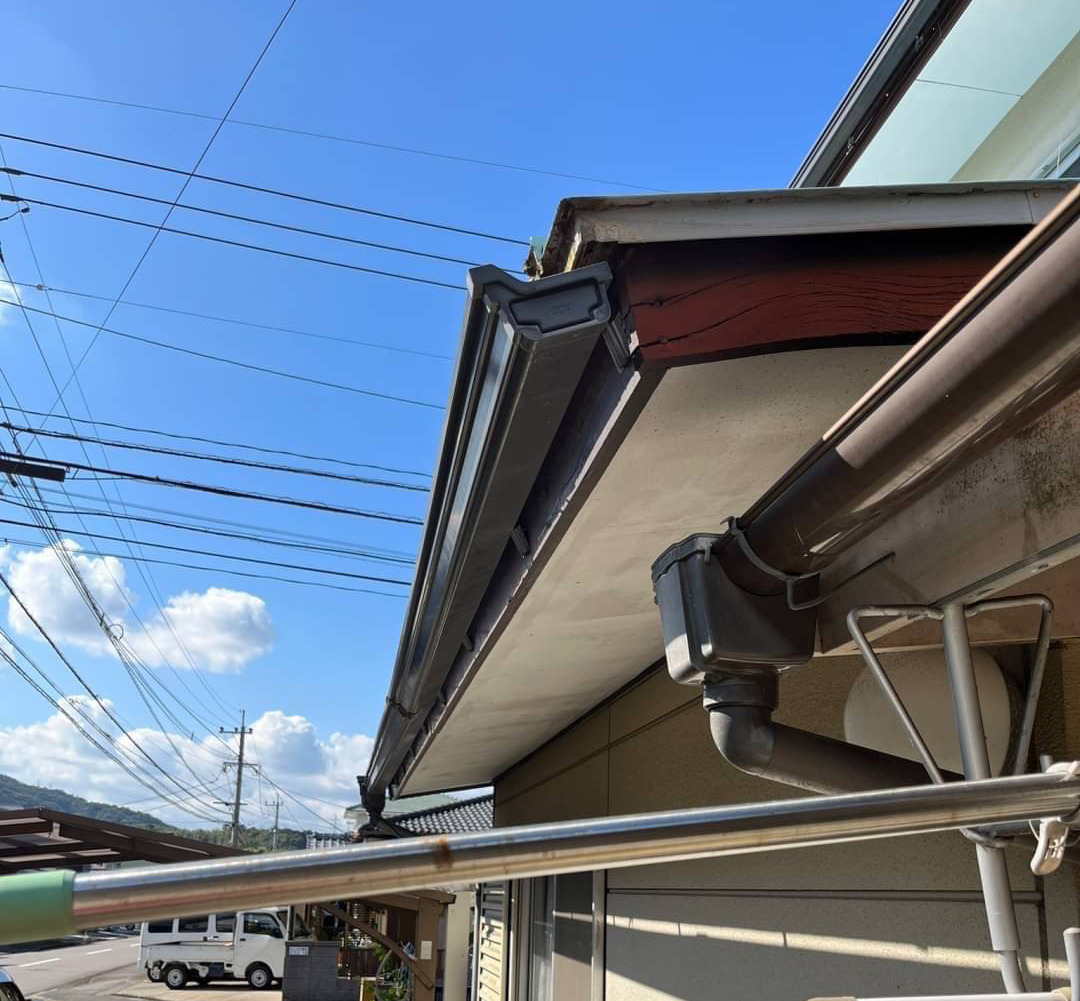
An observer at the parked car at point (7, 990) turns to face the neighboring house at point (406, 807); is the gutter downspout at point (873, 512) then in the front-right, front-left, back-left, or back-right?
back-right

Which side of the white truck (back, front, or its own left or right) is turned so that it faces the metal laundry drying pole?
right

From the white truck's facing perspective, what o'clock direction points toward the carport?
The carport is roughly at 3 o'clock from the white truck.

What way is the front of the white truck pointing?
to the viewer's right

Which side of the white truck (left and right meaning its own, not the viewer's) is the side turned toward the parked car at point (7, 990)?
right

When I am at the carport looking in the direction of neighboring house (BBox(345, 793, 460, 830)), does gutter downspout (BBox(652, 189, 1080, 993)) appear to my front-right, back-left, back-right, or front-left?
back-right

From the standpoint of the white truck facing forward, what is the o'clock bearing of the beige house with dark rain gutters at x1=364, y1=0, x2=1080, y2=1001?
The beige house with dark rain gutters is roughly at 3 o'clock from the white truck.
